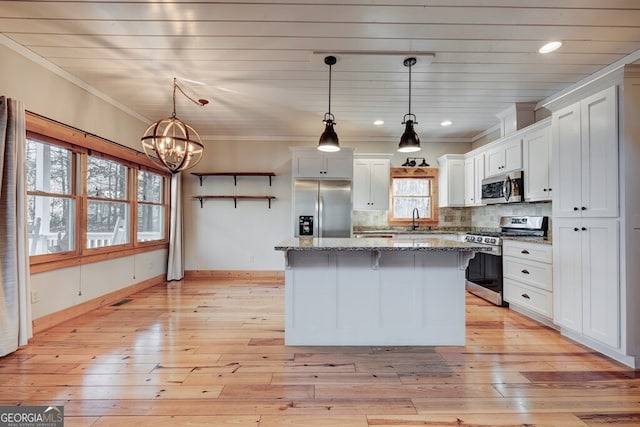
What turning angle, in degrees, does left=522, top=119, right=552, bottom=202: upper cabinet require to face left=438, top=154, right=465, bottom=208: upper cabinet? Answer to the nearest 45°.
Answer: approximately 90° to its right

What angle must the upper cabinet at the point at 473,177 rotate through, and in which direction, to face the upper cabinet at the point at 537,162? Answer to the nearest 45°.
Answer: approximately 90° to its left

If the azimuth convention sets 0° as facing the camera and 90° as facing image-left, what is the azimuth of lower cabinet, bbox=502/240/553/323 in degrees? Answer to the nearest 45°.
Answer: approximately 45°

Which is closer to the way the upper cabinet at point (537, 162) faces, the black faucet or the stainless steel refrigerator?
the stainless steel refrigerator

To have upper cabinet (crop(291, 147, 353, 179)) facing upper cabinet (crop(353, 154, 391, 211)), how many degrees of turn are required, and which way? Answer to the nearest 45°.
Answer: approximately 90° to its left
